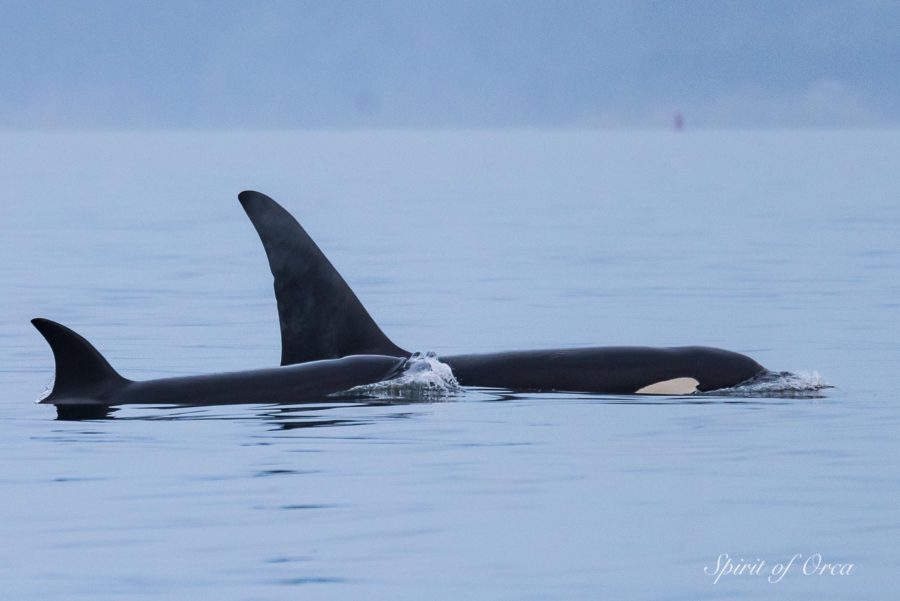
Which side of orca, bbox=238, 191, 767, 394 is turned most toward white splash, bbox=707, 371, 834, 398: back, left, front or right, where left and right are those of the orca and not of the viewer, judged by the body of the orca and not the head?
front

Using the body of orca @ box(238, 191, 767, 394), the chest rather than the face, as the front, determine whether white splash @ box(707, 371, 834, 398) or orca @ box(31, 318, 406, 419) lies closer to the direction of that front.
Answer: the white splash

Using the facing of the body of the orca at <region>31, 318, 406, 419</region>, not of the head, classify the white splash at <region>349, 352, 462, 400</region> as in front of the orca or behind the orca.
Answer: in front

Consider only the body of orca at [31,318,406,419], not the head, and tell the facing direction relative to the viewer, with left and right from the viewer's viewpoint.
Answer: facing to the right of the viewer

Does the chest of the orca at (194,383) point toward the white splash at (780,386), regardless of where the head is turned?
yes

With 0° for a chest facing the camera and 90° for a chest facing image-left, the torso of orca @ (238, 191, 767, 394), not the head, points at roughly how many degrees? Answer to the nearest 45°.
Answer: approximately 270°

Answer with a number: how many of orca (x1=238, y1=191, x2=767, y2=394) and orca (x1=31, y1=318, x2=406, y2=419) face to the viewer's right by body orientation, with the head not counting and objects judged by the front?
2
